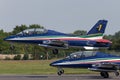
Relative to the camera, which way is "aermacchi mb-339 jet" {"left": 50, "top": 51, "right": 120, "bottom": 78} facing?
to the viewer's left

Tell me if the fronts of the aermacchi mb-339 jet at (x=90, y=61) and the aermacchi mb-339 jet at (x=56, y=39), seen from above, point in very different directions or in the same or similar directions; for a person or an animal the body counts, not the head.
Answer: same or similar directions

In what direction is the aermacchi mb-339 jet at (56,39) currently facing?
to the viewer's left

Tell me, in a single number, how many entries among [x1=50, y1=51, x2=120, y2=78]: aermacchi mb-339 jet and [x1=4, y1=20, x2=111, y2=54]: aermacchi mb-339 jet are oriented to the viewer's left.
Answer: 2

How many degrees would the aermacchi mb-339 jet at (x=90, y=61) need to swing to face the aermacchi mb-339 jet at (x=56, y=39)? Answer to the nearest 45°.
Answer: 0° — it already faces it

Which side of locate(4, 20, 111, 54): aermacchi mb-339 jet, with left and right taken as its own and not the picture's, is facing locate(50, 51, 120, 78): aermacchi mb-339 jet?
back
